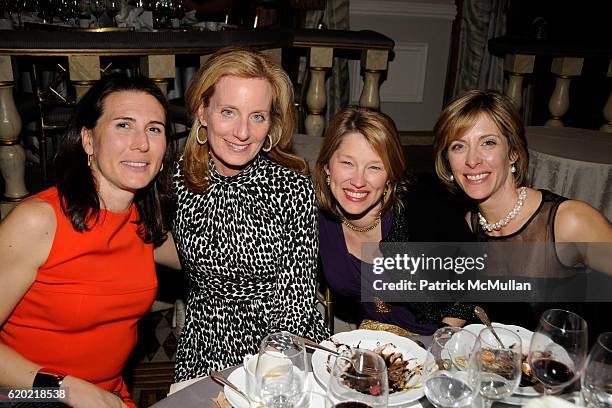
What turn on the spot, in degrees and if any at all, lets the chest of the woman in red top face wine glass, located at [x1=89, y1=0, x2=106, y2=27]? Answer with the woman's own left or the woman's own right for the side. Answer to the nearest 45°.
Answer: approximately 135° to the woman's own left

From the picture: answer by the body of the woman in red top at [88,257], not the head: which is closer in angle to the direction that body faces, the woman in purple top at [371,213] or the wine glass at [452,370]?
the wine glass

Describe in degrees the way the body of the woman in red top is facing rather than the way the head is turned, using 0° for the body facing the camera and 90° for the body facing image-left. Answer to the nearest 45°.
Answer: approximately 315°

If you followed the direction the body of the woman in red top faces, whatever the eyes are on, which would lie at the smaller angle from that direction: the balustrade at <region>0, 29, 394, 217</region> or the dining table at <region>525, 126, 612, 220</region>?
the dining table

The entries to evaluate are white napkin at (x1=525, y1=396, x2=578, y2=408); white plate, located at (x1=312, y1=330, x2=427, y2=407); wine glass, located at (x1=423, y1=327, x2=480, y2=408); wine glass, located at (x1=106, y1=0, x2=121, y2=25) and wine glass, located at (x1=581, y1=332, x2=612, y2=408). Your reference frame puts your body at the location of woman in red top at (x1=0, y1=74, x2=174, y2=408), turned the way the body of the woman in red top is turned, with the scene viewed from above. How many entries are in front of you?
4

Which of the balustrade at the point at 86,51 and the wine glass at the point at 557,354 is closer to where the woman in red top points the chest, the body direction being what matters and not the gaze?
the wine glass

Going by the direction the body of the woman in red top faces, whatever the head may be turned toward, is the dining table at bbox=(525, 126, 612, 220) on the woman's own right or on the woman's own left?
on the woman's own left

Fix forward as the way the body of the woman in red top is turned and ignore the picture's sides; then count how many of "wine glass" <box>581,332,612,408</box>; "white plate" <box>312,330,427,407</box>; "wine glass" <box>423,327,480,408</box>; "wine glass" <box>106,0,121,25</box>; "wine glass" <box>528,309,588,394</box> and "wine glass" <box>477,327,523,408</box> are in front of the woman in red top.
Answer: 5

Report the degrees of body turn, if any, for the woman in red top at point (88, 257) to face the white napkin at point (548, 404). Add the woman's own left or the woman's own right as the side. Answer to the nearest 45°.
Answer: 0° — they already face it
